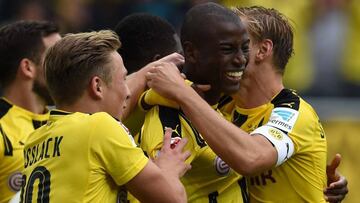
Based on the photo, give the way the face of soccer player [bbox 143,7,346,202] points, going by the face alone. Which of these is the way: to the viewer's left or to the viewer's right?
to the viewer's left

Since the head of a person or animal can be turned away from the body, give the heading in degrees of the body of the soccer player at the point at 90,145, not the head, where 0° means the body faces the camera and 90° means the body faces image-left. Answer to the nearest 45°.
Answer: approximately 225°

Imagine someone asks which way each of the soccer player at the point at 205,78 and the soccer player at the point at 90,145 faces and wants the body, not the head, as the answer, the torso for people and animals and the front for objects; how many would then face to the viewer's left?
0

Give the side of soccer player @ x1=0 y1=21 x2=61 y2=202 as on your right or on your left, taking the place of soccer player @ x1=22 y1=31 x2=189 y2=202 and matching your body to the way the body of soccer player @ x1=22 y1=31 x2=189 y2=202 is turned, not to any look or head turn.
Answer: on your left

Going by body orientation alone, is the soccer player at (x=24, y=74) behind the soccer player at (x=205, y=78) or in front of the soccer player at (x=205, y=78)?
behind

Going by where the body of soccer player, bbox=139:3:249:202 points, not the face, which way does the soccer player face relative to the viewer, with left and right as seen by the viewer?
facing the viewer and to the right of the viewer

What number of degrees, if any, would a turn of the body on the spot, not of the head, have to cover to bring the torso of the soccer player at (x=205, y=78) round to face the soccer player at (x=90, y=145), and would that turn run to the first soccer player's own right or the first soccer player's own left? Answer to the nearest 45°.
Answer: approximately 90° to the first soccer player's own right
